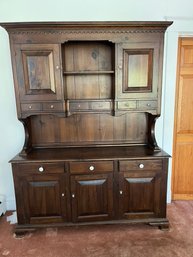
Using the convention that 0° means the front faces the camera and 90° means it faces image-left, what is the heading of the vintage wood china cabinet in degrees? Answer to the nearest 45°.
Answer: approximately 0°
